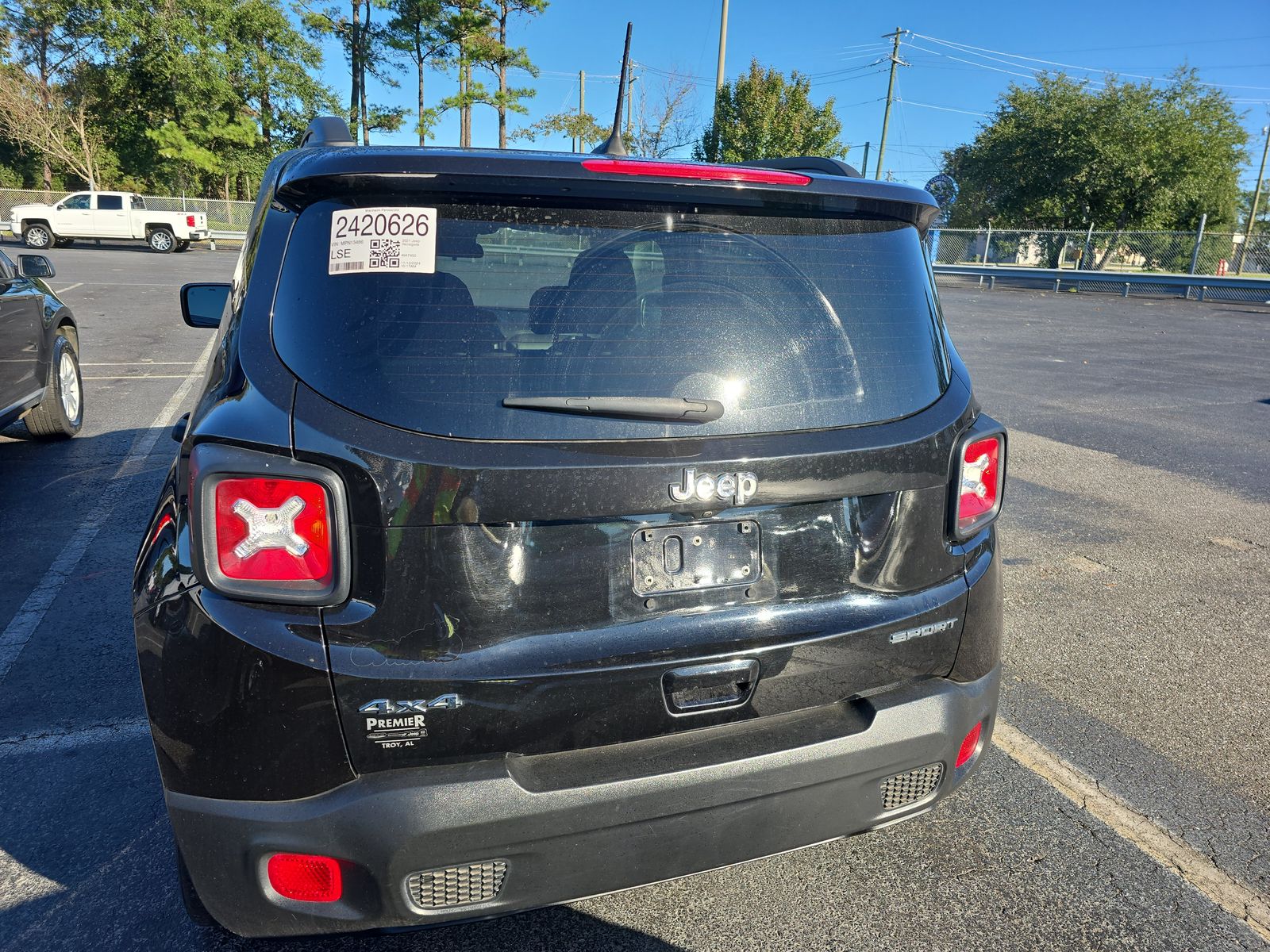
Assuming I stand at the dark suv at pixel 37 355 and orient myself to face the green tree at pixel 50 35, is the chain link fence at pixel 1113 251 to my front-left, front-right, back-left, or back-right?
front-right

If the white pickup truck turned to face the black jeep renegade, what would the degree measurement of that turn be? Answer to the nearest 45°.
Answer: approximately 90° to its left

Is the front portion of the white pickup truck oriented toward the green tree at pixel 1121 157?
no

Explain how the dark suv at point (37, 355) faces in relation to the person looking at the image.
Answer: facing away from the viewer and to the right of the viewer

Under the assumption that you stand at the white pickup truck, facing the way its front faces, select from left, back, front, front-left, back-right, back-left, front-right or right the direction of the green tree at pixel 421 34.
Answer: right

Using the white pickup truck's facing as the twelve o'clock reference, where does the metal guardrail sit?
The metal guardrail is roughly at 7 o'clock from the white pickup truck.

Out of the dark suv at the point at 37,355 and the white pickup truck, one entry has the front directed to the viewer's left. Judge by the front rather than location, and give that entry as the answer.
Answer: the white pickup truck

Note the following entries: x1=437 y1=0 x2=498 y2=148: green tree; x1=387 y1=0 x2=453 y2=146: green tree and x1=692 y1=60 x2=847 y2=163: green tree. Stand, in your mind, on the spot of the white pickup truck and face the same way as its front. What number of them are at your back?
3

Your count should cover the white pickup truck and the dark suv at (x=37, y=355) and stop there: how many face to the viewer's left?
1

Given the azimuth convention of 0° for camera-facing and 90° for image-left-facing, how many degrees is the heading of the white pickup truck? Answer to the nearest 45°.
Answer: approximately 90°

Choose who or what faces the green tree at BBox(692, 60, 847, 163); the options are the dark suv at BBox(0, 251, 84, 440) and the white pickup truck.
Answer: the dark suv

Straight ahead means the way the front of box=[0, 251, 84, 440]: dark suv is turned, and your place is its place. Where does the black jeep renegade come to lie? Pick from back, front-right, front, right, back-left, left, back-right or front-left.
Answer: back-right

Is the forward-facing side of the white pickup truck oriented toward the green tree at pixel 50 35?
no

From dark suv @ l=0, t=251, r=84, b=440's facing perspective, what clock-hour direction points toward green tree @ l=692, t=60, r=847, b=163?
The green tree is roughly at 12 o'clock from the dark suv.
